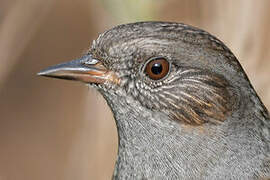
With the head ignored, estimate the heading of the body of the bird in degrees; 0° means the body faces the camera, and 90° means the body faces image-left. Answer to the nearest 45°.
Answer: approximately 90°
